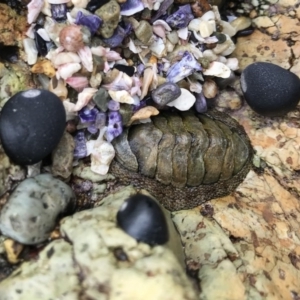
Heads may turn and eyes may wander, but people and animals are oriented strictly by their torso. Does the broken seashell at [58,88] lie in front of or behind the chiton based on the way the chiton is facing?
in front

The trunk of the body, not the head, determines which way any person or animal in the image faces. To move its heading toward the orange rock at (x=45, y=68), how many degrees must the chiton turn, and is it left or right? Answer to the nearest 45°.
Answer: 0° — it already faces it

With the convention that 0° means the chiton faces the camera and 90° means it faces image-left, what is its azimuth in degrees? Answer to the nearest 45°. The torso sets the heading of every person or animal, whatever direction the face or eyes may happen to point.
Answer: approximately 90°

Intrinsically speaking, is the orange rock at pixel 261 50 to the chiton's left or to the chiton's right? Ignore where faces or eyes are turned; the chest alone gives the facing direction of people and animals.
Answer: on its right

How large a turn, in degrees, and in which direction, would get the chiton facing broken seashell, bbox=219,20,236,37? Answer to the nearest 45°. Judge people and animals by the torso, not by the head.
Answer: approximately 90° to its right
